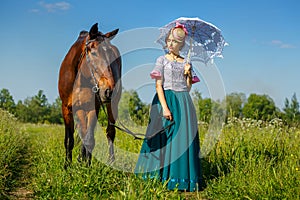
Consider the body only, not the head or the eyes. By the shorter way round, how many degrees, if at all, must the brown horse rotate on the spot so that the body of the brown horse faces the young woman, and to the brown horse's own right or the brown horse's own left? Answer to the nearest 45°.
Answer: approximately 45° to the brown horse's own left

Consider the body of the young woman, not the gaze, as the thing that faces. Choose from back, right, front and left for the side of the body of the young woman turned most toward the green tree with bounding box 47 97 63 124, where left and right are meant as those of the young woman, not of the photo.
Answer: back

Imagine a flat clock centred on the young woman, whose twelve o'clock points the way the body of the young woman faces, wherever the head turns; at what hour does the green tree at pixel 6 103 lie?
The green tree is roughly at 5 o'clock from the young woman.

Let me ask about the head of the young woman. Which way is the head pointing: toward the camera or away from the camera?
toward the camera

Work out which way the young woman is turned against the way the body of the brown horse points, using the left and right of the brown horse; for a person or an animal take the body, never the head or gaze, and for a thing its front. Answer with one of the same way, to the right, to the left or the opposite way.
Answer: the same way

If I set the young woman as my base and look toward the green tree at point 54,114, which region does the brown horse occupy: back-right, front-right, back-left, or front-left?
front-left

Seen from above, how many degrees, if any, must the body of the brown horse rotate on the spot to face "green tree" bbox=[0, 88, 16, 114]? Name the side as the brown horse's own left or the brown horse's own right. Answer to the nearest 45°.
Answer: approximately 180°

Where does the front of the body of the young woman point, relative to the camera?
toward the camera

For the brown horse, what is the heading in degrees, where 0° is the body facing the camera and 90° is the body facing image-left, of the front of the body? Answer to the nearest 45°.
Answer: approximately 0°

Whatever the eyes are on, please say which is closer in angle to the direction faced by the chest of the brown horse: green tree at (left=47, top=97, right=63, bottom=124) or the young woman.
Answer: the young woman

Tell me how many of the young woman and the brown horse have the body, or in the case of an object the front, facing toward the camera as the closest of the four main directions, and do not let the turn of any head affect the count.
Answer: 2
